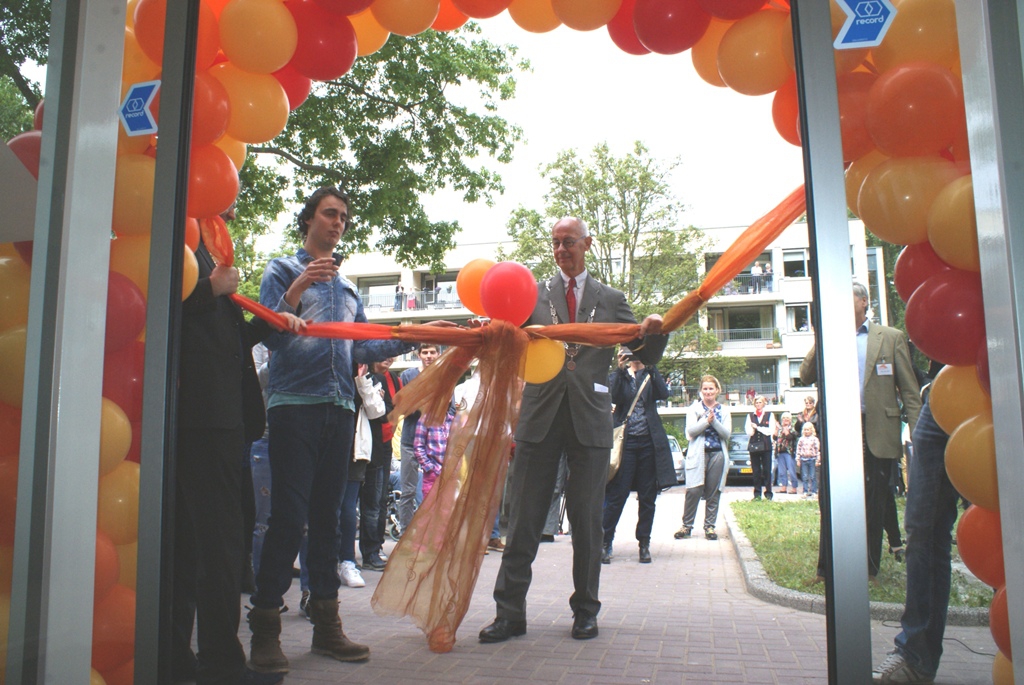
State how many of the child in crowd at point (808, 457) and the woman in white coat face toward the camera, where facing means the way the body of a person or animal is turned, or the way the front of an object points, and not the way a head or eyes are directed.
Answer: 2

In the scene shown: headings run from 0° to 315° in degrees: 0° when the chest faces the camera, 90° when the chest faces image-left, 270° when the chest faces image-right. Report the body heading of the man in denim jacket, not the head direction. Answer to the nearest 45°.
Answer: approximately 315°

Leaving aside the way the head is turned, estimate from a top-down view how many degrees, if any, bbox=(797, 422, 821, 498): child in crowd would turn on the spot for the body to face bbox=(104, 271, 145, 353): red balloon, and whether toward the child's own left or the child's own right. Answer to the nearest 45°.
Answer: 0° — they already face it

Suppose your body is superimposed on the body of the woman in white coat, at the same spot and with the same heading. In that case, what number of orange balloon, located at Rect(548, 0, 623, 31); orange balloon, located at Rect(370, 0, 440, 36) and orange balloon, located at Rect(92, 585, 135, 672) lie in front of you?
3

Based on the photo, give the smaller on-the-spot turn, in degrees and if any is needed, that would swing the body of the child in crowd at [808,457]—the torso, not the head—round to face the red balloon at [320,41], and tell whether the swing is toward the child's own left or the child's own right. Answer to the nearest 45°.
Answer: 0° — they already face it

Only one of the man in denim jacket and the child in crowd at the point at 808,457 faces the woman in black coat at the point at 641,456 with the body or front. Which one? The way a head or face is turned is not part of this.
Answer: the child in crowd
